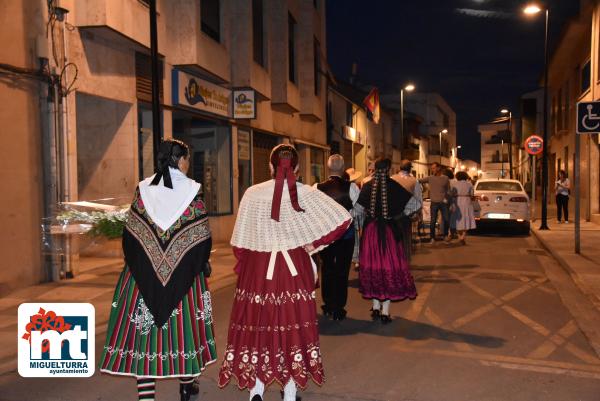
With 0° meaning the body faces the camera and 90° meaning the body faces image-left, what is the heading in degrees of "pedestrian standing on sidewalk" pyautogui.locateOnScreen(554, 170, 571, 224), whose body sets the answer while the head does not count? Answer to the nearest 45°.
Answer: approximately 0°

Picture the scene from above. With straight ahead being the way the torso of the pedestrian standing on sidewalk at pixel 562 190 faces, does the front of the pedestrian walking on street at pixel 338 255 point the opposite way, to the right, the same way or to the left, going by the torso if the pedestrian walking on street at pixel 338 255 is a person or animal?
the opposite way

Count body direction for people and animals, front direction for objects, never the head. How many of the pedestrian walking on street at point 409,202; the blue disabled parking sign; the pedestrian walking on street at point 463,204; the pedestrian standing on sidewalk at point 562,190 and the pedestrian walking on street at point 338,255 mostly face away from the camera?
3

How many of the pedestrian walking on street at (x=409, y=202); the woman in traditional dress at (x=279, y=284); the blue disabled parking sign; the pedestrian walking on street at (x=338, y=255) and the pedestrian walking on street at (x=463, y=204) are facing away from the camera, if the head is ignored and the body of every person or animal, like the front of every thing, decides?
4

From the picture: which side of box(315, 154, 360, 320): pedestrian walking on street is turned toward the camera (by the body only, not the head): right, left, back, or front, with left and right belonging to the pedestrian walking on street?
back

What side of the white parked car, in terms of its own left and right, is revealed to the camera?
back

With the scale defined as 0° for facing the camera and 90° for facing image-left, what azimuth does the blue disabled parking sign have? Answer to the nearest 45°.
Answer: approximately 0°

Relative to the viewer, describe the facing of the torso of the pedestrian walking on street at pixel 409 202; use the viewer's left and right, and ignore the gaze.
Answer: facing away from the viewer

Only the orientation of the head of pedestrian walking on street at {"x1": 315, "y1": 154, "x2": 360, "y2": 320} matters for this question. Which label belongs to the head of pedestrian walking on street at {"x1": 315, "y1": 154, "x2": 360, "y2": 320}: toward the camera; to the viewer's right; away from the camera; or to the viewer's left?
away from the camera

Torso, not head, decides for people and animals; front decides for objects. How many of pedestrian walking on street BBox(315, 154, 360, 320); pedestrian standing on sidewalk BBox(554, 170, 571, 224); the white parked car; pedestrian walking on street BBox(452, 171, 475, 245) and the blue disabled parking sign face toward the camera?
2

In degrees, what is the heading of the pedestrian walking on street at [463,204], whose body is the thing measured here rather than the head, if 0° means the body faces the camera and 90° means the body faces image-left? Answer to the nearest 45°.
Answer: approximately 180°

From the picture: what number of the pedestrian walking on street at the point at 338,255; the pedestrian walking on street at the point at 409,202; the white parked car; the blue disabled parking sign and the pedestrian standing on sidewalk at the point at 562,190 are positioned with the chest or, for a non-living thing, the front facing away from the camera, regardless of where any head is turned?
3

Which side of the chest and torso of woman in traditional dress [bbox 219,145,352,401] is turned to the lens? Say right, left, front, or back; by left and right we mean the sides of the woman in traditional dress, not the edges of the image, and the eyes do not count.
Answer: back
